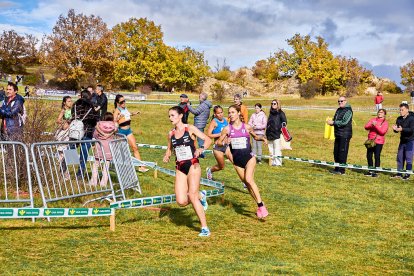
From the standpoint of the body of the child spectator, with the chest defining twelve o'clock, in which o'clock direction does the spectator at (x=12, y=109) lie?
The spectator is roughly at 10 o'clock from the child spectator.

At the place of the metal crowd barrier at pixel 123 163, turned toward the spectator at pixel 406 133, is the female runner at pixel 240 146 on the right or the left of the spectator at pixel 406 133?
right

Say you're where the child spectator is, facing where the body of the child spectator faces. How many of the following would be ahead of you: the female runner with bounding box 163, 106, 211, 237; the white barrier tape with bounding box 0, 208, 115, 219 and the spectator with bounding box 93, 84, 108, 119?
1

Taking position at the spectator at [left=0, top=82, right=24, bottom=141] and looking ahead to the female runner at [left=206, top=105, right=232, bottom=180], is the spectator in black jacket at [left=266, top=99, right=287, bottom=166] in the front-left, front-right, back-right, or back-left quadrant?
front-left

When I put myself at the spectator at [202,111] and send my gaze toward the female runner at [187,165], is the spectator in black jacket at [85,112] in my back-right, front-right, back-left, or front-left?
front-right

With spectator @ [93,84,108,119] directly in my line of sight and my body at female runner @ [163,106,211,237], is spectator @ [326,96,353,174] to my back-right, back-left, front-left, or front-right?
front-right

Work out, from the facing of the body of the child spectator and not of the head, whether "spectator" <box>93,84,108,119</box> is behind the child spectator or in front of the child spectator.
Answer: in front

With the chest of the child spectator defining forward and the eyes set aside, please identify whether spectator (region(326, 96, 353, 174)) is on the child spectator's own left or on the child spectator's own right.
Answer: on the child spectator's own right

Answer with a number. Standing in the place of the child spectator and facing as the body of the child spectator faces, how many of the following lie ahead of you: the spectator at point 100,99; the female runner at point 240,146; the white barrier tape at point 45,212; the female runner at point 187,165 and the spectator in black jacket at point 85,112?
2

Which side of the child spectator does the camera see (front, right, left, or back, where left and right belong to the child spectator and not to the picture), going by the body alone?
back

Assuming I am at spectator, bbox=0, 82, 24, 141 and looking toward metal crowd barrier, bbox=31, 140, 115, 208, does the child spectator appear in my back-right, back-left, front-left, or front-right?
front-left
